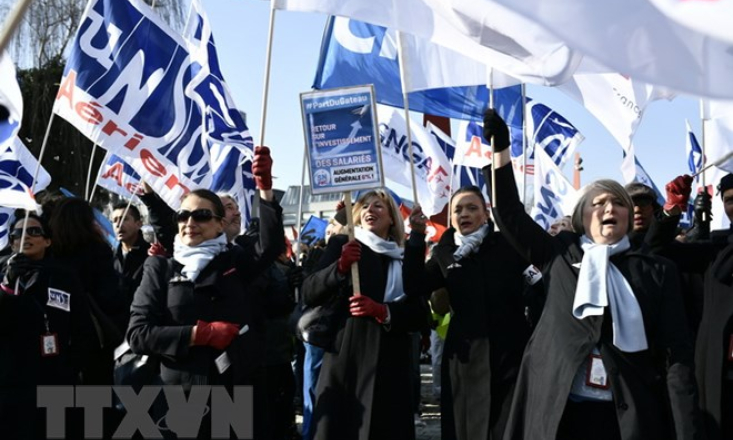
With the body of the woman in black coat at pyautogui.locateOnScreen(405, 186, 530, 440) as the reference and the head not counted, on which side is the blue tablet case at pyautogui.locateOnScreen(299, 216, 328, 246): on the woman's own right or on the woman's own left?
on the woman's own right

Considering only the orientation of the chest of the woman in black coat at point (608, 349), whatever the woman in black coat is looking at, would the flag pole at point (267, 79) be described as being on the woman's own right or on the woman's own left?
on the woman's own right

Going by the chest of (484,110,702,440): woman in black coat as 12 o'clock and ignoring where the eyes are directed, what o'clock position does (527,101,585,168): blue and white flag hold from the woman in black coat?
The blue and white flag is roughly at 6 o'clock from the woman in black coat.

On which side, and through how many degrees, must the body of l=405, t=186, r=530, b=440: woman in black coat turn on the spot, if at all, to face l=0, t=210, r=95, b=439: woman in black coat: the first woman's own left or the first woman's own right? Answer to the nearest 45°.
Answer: approximately 45° to the first woman's own right

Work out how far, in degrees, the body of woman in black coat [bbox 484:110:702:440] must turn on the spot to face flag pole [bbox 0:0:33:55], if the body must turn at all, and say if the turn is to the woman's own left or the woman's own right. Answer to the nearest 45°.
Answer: approximately 45° to the woman's own right

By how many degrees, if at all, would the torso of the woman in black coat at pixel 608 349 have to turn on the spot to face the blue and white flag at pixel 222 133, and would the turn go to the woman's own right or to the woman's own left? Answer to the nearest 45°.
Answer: approximately 135° to the woman's own right

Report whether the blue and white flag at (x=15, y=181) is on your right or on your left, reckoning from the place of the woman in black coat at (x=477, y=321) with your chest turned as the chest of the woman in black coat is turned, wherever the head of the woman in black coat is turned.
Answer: on your right

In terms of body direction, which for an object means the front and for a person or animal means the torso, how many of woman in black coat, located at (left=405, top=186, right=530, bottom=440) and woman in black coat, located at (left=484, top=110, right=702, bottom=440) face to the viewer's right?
0
